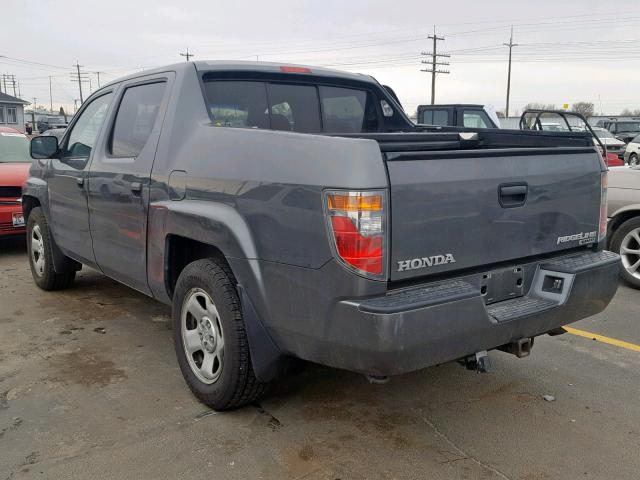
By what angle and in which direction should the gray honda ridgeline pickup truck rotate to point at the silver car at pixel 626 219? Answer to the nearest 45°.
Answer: approximately 90° to its right

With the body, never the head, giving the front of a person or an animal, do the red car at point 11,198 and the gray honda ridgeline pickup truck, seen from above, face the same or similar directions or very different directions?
very different directions

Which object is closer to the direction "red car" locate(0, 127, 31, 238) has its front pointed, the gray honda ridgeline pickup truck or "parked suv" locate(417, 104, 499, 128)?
the gray honda ridgeline pickup truck

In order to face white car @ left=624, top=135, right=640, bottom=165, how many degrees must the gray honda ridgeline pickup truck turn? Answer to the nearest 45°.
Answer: approximately 90° to its right

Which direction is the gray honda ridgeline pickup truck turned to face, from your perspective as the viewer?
facing away from the viewer and to the left of the viewer

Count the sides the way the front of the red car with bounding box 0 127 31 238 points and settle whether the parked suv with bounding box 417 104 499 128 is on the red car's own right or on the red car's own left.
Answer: on the red car's own left

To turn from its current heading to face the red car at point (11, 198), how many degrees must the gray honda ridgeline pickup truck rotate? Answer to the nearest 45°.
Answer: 0° — it already faces it
